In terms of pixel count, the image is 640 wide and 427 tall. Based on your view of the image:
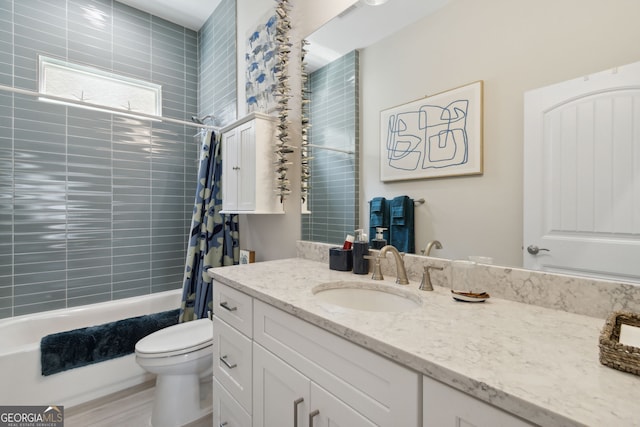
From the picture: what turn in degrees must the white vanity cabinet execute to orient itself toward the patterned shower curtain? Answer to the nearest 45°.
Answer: approximately 90° to its right

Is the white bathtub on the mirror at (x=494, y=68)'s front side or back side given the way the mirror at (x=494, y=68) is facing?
on the front side

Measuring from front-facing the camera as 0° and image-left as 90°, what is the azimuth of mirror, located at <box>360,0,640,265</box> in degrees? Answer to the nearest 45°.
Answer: approximately 45°

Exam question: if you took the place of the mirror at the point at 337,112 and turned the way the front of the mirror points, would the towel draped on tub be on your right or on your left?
on your right

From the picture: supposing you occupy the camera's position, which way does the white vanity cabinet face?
facing the viewer and to the left of the viewer

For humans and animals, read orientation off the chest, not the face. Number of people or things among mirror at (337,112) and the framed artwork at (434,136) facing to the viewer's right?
0

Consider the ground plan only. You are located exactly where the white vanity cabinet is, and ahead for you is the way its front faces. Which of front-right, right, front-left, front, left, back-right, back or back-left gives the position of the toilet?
right

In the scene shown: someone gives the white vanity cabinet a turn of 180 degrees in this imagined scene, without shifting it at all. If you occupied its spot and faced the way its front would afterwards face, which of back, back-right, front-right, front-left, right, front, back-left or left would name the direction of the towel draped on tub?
left

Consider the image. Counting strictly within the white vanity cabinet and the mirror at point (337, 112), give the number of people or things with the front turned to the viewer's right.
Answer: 0
